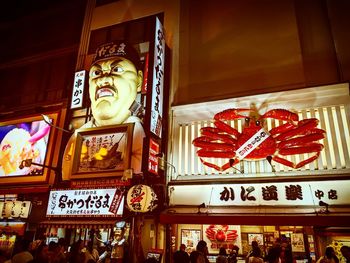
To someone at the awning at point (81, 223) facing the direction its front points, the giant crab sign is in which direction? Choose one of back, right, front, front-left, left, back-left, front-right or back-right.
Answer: front-left

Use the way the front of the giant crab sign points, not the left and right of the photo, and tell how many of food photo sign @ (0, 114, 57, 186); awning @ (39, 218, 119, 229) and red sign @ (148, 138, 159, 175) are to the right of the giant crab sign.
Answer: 3

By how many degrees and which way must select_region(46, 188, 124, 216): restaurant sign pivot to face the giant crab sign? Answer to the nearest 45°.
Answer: approximately 45° to its left

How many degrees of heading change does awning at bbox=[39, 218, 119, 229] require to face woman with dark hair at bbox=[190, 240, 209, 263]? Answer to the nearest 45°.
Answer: approximately 45° to its left

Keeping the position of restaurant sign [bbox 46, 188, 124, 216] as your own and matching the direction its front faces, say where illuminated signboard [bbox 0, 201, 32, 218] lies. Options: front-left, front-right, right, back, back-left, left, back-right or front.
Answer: back-right

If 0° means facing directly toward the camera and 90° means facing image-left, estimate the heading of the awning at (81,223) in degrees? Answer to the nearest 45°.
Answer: approximately 0°

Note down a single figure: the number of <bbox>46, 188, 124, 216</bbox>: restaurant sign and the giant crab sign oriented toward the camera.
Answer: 2

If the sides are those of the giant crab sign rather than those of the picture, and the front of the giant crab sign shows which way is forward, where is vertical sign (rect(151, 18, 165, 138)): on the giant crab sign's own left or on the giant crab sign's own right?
on the giant crab sign's own right

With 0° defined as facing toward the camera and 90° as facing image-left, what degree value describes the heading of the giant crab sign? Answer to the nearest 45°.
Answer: approximately 0°
